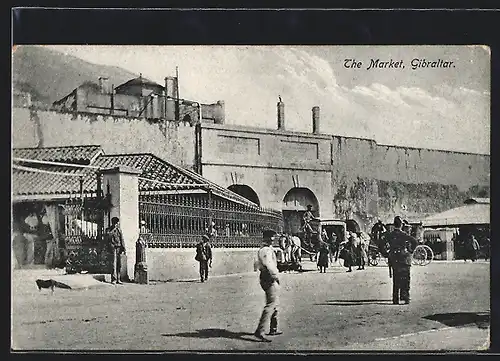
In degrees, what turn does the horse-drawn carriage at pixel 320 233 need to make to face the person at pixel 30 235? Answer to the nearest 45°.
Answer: approximately 45° to its right

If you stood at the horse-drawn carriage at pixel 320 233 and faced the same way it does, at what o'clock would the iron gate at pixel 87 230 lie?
The iron gate is roughly at 1 o'clock from the horse-drawn carriage.

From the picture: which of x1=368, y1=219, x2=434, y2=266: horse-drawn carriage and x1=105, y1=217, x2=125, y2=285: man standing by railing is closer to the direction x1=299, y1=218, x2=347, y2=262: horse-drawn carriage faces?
the man standing by railing

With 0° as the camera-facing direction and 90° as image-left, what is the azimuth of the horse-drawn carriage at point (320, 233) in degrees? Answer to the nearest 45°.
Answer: approximately 45°

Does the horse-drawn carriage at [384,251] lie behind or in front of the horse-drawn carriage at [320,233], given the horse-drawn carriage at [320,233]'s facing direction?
behind
